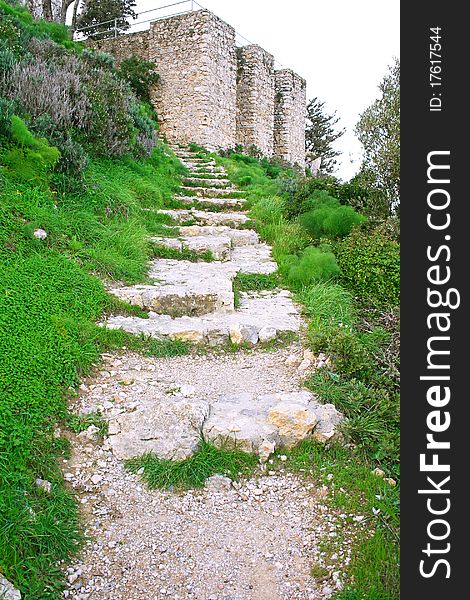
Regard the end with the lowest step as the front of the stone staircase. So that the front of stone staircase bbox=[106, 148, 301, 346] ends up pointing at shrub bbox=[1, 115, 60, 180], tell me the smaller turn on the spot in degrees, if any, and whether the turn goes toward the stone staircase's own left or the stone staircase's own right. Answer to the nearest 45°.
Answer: approximately 90° to the stone staircase's own right

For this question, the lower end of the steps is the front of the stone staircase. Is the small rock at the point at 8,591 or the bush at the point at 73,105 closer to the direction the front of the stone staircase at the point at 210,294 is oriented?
the small rock

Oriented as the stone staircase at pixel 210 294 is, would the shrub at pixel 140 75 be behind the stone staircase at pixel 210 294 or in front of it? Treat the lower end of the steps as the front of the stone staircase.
behind

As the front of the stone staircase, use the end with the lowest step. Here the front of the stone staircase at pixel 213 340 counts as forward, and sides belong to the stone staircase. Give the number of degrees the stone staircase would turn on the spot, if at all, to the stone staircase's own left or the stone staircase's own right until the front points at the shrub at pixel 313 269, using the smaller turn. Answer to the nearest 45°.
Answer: approximately 135° to the stone staircase's own left

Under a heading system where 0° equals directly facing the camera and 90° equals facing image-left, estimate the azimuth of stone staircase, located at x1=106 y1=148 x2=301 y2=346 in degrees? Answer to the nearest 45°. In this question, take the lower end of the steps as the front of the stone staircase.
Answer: approximately 0°
